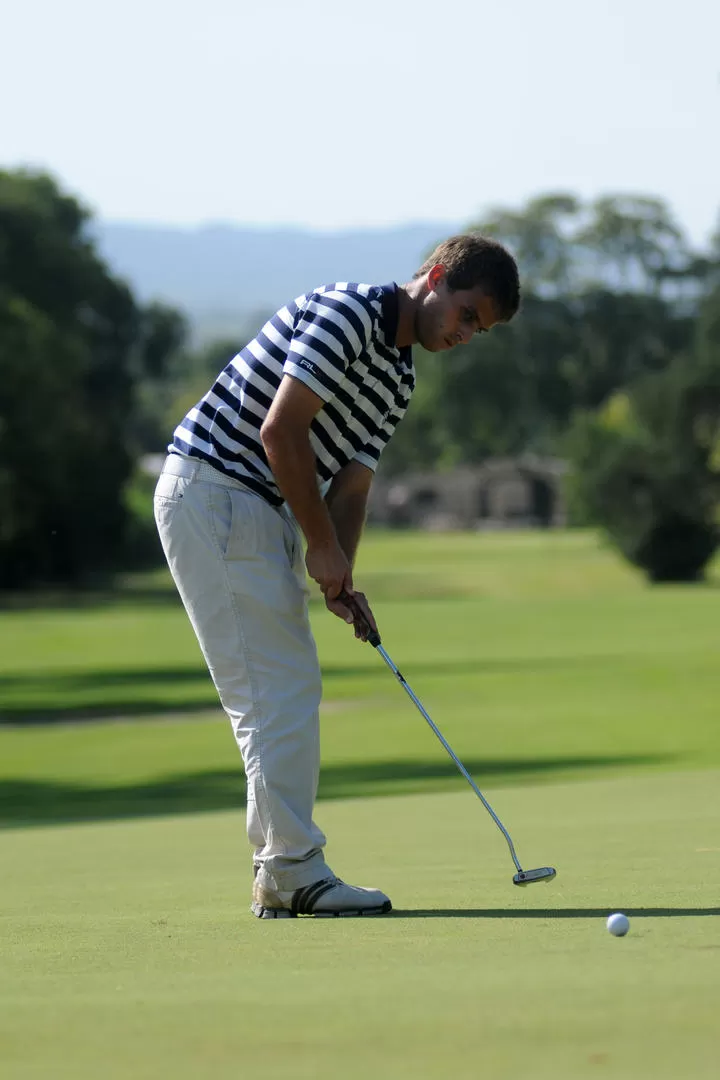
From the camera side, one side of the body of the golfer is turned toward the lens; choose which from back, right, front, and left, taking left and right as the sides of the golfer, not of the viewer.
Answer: right

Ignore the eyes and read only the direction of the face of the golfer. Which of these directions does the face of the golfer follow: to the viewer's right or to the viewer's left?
to the viewer's right

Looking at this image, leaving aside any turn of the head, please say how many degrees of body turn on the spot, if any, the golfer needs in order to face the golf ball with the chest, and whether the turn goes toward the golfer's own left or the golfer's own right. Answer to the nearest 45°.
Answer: approximately 45° to the golfer's own right
